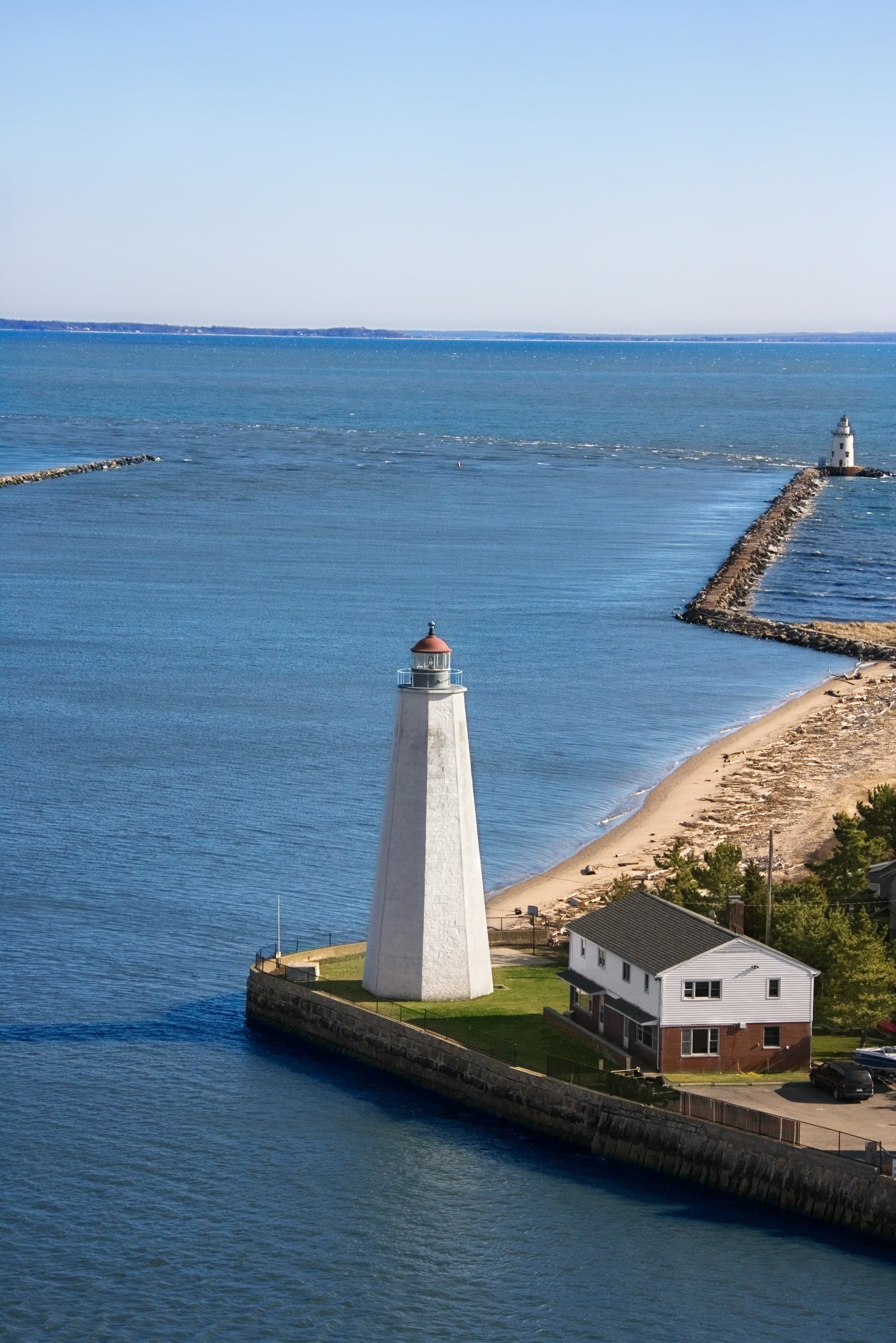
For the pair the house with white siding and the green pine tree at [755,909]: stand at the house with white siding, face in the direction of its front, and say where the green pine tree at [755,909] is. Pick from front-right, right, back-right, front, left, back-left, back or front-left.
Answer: back-right

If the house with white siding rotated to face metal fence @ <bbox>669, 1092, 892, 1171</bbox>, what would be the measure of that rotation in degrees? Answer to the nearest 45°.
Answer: approximately 45° to its left

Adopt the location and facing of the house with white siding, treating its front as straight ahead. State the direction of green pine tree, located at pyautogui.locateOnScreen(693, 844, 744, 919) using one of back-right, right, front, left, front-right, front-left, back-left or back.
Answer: back-right

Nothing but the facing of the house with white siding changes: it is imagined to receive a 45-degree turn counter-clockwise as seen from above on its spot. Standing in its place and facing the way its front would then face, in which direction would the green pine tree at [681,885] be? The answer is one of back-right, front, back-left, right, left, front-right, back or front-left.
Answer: back

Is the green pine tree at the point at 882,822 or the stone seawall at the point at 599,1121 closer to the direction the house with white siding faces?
the stone seawall

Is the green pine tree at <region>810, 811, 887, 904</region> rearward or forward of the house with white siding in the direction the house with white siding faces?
rearward

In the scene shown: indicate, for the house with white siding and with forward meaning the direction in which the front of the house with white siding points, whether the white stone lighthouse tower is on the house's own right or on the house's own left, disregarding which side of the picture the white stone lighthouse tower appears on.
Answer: on the house's own right

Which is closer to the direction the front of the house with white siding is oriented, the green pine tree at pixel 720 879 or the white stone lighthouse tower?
the white stone lighthouse tower

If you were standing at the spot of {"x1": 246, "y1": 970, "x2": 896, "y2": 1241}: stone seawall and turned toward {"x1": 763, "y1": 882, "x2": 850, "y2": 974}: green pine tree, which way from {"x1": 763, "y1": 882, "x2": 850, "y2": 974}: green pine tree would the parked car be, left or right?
right

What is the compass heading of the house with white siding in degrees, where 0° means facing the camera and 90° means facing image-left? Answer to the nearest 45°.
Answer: approximately 45°

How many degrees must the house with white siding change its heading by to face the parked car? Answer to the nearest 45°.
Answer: approximately 90° to its left

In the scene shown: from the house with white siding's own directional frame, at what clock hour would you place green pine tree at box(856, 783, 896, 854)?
The green pine tree is roughly at 5 o'clock from the house with white siding.
